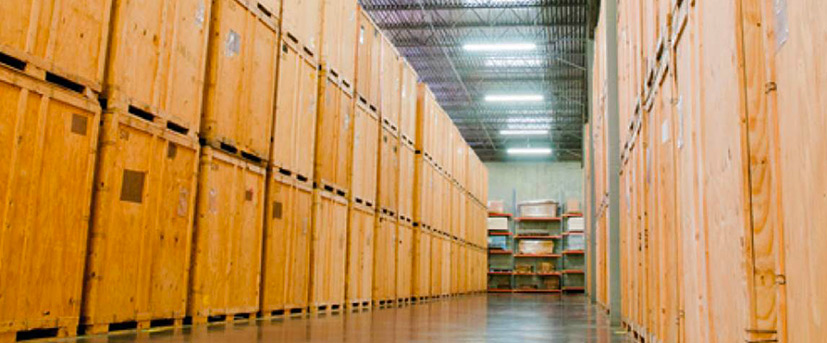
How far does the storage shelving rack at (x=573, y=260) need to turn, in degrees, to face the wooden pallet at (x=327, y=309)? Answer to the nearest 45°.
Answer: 0° — it already faces it

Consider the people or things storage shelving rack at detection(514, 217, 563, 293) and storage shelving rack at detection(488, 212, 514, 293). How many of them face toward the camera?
2

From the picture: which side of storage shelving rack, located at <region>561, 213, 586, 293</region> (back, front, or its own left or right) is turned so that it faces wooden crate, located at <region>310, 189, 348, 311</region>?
front

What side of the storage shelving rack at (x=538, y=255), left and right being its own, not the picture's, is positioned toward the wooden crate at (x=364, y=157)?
front

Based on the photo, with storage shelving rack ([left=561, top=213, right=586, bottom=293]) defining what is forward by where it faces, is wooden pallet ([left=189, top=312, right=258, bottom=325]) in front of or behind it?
in front

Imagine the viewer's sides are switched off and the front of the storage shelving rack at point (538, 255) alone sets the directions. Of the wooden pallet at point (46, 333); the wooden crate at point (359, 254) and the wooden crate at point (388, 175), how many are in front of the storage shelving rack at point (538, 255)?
3

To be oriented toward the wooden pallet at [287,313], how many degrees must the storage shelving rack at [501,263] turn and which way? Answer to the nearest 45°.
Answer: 0° — it already faces it
